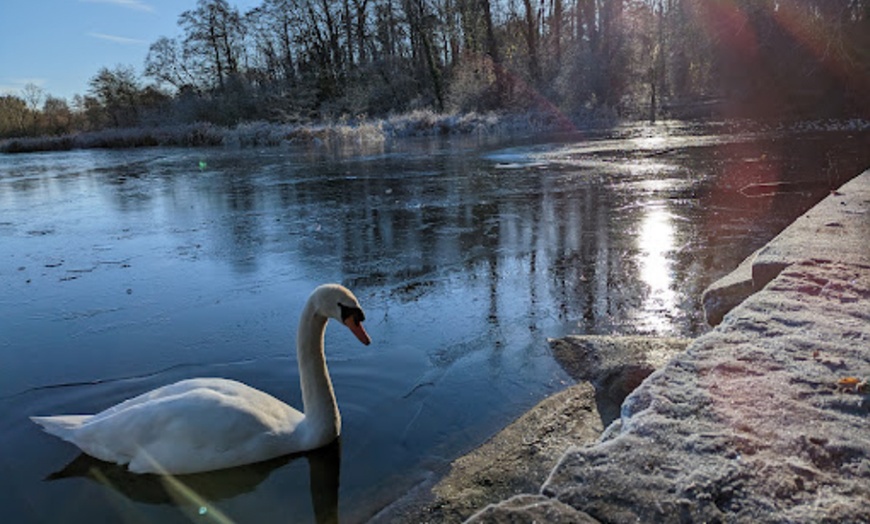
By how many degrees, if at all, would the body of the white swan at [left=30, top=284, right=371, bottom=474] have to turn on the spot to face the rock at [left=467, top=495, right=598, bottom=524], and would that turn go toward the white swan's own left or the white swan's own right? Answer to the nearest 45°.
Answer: approximately 90° to the white swan's own right

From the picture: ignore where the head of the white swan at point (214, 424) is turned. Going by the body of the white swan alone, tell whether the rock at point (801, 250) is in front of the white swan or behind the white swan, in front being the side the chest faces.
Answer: in front

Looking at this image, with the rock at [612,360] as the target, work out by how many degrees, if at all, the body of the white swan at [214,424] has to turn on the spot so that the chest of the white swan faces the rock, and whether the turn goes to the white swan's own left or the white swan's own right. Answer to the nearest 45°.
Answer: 0° — it already faces it

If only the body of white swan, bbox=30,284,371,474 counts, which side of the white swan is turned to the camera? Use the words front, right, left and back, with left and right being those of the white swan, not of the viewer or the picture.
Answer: right

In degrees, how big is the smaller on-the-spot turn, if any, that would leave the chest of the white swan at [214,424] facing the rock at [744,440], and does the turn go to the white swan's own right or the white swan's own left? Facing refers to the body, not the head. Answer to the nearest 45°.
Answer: approximately 45° to the white swan's own right

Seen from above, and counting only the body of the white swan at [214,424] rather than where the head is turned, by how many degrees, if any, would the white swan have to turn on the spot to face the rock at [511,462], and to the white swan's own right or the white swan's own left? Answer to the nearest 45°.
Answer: approximately 45° to the white swan's own right

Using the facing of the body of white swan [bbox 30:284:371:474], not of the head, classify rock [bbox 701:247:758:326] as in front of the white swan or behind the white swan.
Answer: in front
